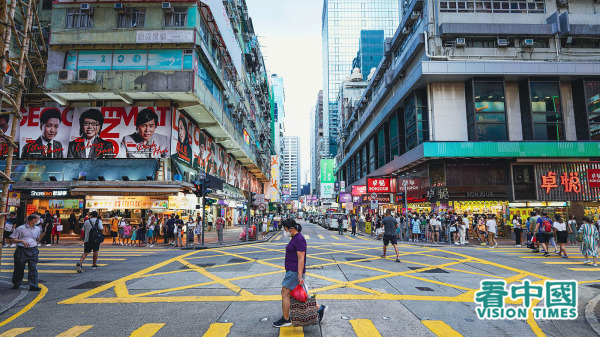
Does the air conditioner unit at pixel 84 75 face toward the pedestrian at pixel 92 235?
yes

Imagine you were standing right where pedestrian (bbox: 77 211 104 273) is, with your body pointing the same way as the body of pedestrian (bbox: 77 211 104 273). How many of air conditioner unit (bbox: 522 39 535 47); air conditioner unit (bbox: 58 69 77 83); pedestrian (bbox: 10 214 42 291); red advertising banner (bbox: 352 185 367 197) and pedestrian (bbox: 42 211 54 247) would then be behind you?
1

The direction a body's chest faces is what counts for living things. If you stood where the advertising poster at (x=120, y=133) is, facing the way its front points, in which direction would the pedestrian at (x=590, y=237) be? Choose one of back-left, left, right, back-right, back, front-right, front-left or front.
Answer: front-left

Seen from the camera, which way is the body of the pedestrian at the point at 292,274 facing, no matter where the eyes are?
to the viewer's left

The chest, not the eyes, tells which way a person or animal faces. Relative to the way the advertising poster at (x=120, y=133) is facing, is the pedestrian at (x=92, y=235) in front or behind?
in front

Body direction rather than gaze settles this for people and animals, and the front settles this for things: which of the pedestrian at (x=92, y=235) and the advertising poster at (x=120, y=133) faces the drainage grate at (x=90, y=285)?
the advertising poster

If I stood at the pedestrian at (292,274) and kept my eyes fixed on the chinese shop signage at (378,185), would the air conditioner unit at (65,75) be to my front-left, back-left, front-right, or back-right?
front-left

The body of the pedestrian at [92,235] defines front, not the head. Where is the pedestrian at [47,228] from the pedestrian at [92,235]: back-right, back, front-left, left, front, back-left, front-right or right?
front-left

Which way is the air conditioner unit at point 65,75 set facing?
toward the camera

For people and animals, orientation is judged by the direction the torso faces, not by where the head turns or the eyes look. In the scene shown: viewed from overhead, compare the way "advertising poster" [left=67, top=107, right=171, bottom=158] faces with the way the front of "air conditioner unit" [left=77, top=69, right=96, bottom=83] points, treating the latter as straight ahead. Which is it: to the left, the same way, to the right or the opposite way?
the same way

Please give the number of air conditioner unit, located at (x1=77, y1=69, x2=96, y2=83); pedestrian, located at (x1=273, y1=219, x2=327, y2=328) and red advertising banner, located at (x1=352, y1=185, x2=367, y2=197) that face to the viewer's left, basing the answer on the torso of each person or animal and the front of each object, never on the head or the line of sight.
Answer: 1

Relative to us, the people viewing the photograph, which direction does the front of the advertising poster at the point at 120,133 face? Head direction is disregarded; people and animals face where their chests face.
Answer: facing the viewer

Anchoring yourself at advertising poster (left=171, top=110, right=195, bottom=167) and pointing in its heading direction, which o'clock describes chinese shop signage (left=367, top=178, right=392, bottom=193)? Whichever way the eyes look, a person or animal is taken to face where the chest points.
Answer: The chinese shop signage is roughly at 10 o'clock from the advertising poster.
